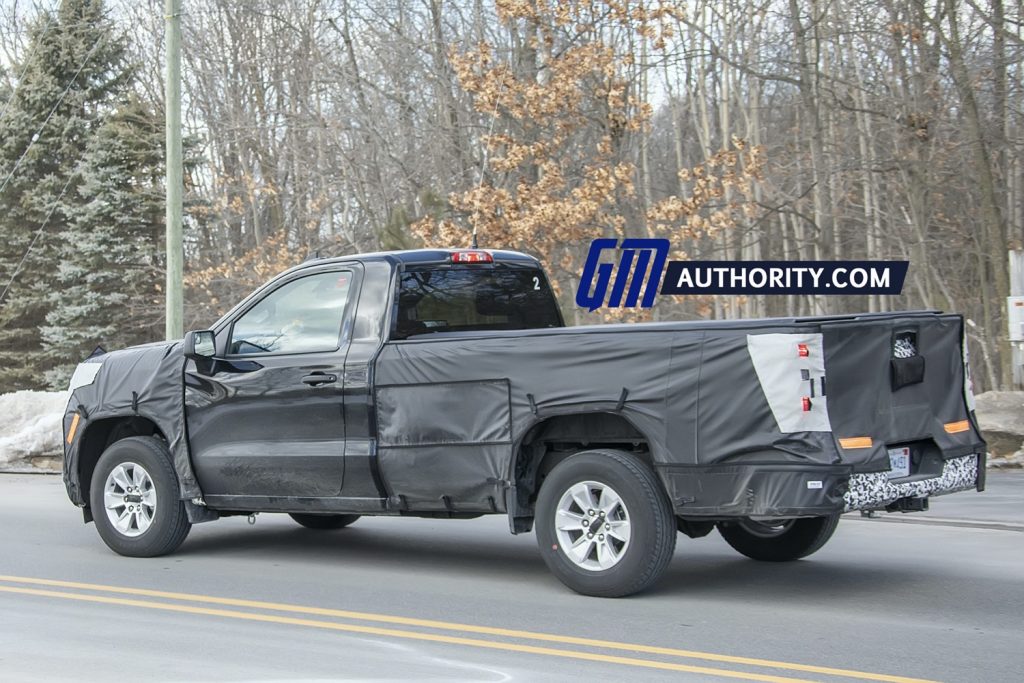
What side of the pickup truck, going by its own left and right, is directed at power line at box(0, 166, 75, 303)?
front

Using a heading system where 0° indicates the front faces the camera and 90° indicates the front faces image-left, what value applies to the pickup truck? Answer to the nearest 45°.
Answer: approximately 135°

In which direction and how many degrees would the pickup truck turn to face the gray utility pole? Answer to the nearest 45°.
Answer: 0° — it already faces it

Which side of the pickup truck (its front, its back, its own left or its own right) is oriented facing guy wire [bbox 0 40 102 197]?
front

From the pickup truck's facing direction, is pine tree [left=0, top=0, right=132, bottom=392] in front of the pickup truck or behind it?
in front

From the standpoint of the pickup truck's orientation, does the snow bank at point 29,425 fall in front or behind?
in front

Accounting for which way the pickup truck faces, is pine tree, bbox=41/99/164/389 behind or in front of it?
in front
